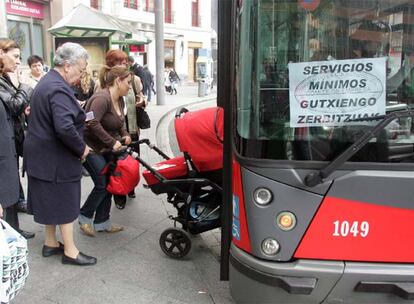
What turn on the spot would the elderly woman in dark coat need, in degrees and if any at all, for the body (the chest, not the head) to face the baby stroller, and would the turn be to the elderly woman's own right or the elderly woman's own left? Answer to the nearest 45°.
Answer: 0° — they already face it

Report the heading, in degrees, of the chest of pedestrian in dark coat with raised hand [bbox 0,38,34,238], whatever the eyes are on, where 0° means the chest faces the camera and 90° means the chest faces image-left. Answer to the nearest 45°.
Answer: approximately 270°

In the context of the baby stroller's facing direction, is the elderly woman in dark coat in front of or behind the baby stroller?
behind

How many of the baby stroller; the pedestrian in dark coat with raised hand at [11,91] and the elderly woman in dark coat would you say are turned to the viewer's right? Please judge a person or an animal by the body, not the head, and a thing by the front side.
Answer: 3

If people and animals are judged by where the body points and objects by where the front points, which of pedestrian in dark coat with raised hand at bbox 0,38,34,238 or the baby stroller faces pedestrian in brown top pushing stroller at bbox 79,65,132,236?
pedestrian in dark coat with raised hand at bbox 0,38,34,238

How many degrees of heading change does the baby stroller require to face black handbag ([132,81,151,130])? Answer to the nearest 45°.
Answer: approximately 90° to its left

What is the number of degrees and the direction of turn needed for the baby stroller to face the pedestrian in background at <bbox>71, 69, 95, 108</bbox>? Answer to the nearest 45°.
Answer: approximately 135° to its left

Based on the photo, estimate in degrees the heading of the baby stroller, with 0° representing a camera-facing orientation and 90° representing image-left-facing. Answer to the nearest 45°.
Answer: approximately 270°

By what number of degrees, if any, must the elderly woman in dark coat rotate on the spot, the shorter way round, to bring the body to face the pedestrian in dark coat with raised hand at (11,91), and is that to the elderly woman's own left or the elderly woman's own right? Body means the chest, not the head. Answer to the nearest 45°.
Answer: approximately 135° to the elderly woman's own left

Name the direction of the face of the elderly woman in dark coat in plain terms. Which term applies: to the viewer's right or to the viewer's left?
to the viewer's right

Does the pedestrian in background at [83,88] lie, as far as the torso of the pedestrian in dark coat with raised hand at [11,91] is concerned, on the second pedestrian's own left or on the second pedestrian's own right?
on the second pedestrian's own left

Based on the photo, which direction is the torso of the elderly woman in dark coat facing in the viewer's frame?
to the viewer's right
